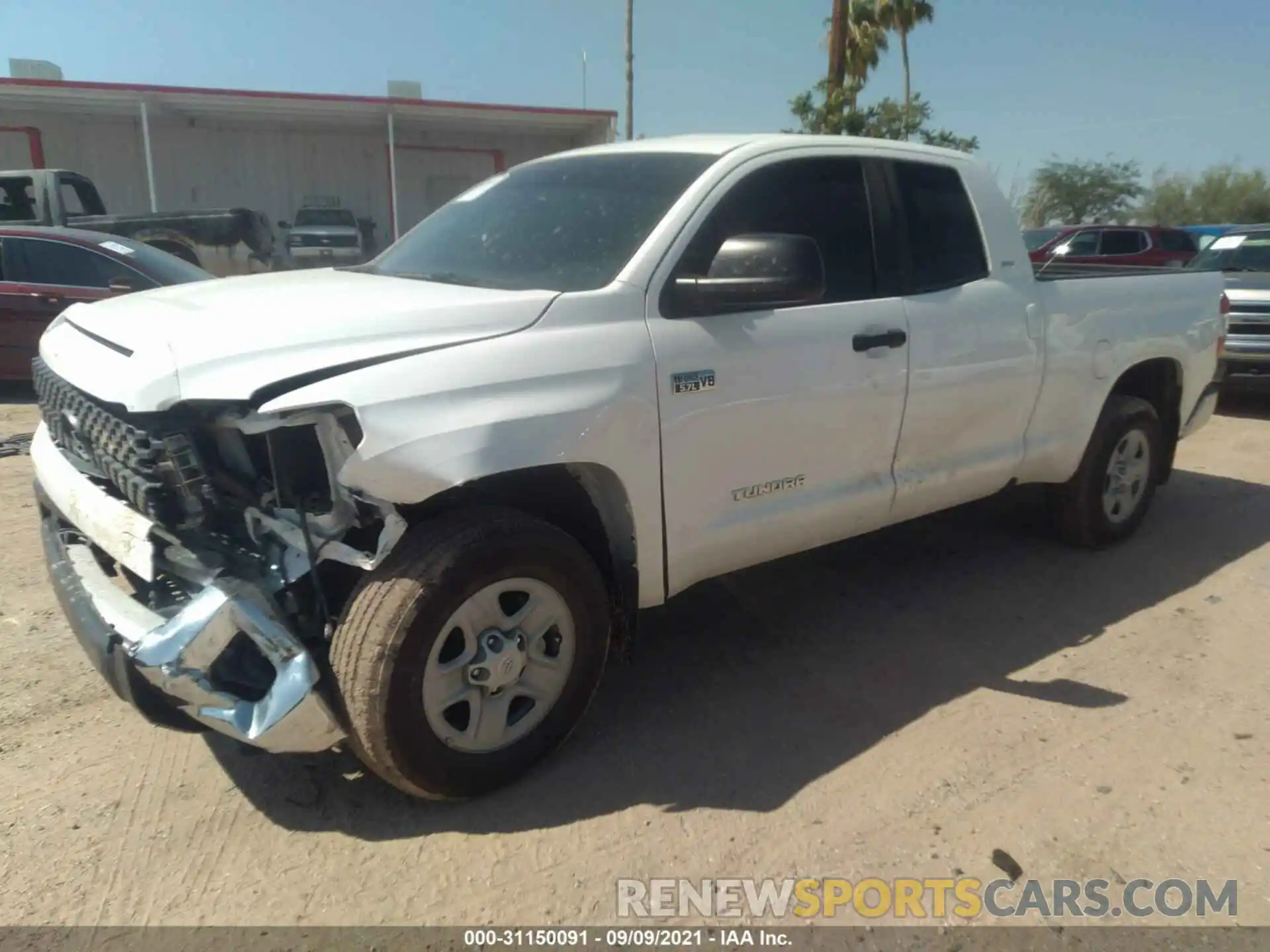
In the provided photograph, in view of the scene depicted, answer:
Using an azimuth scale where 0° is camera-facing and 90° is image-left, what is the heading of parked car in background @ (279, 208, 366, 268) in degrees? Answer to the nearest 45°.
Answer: approximately 0°

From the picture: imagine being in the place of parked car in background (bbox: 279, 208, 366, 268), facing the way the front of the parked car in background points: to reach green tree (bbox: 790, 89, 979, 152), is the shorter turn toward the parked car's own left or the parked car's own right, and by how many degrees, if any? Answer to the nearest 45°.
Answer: approximately 90° to the parked car's own left

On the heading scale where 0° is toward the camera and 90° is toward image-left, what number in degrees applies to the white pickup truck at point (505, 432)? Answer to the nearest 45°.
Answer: approximately 45°

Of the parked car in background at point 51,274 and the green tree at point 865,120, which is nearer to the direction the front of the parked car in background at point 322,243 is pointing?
the parked car in background

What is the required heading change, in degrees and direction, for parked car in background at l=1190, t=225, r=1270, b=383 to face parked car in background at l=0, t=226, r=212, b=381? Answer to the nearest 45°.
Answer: approximately 45° to its right

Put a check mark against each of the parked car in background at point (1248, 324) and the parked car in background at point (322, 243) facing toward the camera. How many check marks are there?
2

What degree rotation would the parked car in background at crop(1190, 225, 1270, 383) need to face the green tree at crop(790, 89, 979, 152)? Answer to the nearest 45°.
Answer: approximately 135° to its right

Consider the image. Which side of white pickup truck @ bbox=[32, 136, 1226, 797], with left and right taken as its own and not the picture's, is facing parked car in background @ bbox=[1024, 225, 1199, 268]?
back

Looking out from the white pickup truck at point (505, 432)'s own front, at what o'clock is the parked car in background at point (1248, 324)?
The parked car in background is roughly at 6 o'clock from the white pickup truck.

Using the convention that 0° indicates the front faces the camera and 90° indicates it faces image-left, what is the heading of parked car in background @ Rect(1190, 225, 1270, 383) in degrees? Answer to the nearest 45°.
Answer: approximately 0°

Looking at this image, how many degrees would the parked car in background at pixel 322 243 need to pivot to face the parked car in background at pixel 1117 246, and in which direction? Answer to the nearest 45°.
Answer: approximately 45° to its left
